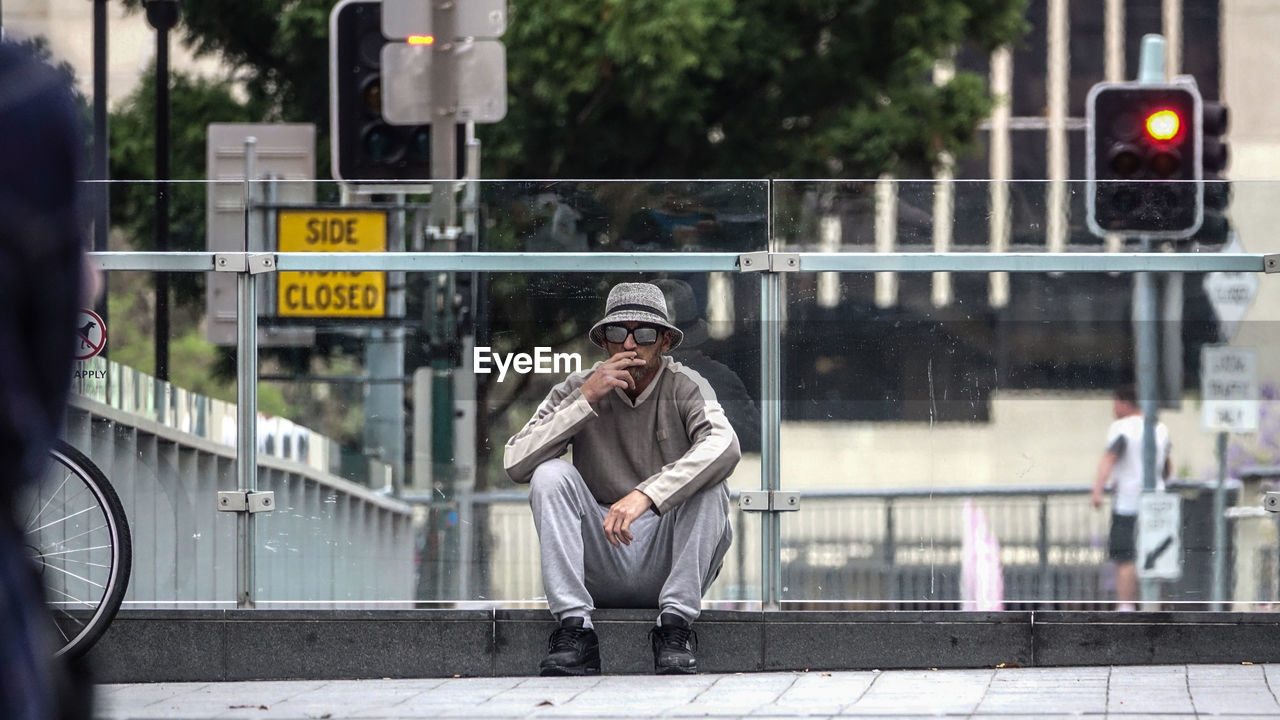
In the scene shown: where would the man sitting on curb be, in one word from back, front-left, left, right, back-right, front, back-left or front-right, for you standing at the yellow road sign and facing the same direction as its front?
front-left

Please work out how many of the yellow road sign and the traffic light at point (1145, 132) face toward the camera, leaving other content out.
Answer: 2

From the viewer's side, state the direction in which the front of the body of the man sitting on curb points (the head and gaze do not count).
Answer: toward the camera

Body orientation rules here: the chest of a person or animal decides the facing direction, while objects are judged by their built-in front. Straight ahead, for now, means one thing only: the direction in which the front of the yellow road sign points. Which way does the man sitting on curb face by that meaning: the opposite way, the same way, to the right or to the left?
the same way

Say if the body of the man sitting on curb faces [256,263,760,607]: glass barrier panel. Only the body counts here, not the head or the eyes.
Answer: no

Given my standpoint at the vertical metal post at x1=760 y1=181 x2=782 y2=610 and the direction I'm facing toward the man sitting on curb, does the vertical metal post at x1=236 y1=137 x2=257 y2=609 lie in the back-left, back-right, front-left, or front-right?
front-right

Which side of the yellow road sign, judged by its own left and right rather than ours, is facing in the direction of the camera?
front

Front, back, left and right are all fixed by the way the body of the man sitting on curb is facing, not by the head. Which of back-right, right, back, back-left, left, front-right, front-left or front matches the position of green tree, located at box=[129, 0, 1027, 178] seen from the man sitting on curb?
back

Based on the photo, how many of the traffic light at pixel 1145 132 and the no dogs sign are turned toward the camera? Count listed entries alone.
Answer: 2

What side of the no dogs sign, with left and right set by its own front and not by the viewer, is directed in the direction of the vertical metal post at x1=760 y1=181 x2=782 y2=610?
left

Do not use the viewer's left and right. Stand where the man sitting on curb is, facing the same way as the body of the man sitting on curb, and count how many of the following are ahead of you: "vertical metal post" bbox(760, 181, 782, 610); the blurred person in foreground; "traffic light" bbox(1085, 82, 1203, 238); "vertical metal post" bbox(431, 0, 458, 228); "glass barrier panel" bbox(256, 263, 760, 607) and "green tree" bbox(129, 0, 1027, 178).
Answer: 1

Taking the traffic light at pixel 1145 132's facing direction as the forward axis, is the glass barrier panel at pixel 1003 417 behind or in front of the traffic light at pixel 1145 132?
in front

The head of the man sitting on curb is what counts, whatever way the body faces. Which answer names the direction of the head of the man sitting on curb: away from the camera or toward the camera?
toward the camera

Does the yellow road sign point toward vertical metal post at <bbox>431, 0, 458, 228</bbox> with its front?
no
